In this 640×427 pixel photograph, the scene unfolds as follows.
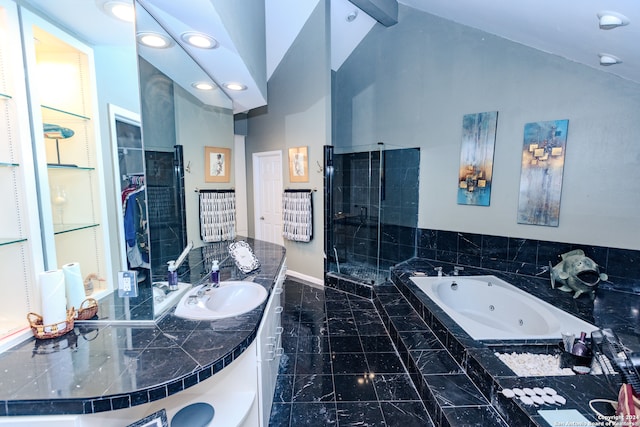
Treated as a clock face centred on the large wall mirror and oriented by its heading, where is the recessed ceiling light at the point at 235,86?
The recessed ceiling light is roughly at 9 o'clock from the large wall mirror.

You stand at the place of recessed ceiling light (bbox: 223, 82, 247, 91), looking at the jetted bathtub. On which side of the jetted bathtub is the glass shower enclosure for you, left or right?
left

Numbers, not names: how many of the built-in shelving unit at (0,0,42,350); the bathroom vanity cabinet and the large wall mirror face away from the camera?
0

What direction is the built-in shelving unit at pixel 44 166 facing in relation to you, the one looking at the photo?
facing the viewer and to the right of the viewer

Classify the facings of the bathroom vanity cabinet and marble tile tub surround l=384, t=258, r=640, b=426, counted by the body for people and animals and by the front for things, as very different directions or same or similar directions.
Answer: very different directions

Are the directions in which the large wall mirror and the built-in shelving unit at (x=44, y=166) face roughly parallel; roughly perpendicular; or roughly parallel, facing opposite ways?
roughly parallel

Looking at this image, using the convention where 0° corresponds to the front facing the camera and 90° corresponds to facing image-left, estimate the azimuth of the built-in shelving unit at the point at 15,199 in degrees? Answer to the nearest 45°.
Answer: approximately 315°

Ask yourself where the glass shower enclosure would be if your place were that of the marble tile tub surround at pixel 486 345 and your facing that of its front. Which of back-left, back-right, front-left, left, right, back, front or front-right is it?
right

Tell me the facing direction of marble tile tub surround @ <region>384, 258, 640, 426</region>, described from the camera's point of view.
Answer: facing the viewer and to the left of the viewer

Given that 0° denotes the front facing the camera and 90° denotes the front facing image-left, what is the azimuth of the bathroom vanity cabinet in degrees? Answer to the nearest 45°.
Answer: approximately 315°

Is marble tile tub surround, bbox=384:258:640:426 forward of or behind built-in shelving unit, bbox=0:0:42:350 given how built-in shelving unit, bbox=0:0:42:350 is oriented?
forward
